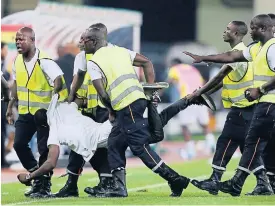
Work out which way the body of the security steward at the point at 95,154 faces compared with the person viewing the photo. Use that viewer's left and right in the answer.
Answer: facing to the left of the viewer

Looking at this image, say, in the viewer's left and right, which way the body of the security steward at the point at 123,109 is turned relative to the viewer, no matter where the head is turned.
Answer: facing away from the viewer and to the left of the viewer

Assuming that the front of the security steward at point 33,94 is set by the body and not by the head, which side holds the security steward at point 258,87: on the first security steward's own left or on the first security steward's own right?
on the first security steward's own left

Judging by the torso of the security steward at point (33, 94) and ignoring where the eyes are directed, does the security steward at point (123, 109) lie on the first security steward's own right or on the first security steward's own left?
on the first security steward's own left

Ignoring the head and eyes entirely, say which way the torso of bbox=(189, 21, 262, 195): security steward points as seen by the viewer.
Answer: to the viewer's left

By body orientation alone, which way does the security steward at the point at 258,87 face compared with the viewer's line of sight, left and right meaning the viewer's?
facing the viewer and to the left of the viewer

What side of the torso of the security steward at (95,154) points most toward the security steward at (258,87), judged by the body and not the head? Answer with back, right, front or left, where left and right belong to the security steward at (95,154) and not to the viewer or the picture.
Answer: back

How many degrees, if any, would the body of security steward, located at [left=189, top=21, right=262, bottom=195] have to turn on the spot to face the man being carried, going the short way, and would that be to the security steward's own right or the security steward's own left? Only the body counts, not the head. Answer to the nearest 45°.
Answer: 0° — they already face them
